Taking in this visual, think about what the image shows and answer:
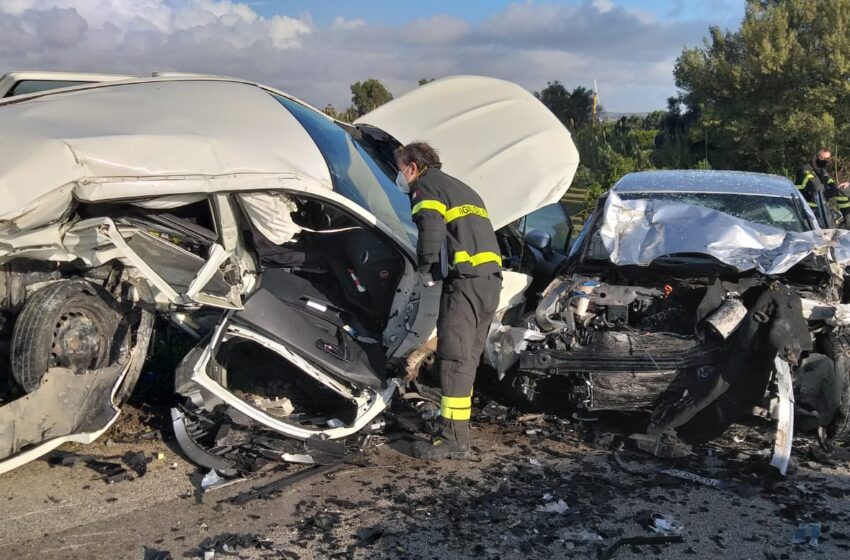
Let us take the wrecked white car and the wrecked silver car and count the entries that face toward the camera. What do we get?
1

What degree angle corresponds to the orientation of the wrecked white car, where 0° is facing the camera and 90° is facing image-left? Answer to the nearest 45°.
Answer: approximately 270°

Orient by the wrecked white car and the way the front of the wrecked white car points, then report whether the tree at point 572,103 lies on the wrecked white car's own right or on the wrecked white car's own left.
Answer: on the wrecked white car's own left

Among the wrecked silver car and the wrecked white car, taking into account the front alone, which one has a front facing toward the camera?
the wrecked silver car

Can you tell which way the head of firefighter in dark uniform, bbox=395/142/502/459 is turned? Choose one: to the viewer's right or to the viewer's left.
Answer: to the viewer's left

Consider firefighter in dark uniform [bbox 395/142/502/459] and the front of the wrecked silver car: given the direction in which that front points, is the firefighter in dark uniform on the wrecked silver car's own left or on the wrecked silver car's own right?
on the wrecked silver car's own right

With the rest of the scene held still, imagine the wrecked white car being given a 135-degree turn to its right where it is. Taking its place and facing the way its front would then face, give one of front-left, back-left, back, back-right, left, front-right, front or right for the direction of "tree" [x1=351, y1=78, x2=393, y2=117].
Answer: back-right

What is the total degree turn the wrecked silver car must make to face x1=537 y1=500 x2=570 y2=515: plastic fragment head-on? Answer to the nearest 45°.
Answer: approximately 45° to its right

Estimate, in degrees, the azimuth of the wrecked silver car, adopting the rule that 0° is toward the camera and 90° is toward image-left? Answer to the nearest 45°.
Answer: approximately 0°

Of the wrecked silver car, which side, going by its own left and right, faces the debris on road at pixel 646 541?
front

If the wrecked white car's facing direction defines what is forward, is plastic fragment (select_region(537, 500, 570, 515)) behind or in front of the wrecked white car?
in front

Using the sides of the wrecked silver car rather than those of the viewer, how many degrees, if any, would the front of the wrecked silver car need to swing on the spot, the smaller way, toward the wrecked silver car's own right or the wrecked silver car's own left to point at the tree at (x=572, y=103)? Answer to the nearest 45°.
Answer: approximately 180°

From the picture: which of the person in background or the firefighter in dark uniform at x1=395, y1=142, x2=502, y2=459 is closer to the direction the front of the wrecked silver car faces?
the firefighter in dark uniform
